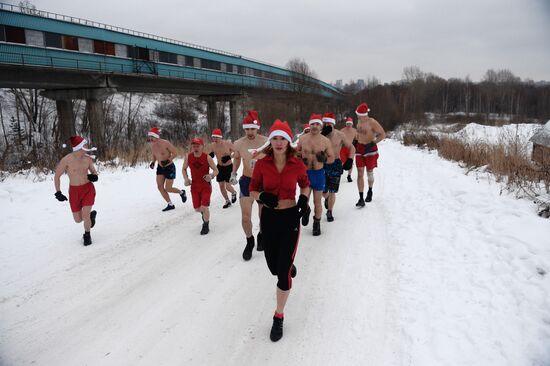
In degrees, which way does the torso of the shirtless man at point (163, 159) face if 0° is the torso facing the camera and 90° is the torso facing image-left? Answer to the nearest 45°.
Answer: approximately 45°

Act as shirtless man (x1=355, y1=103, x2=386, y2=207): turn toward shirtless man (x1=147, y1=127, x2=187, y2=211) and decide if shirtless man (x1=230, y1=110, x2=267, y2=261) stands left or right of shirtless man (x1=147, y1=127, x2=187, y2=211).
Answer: left

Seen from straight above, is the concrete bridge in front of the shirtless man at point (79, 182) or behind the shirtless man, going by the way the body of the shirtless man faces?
behind

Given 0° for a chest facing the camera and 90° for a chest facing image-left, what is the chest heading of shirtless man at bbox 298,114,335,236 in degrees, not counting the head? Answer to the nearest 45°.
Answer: approximately 0°

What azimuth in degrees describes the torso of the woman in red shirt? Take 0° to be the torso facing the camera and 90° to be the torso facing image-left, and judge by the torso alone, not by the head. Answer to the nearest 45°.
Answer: approximately 0°

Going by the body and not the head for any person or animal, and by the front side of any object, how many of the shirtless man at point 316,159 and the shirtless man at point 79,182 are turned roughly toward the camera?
2

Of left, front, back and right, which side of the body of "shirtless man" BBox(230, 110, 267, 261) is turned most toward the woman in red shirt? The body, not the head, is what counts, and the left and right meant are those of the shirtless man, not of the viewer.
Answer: front

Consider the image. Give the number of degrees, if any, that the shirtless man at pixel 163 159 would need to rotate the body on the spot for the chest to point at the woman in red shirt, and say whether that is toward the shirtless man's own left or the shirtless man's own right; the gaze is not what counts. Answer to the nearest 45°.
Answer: approximately 45° to the shirtless man's own left

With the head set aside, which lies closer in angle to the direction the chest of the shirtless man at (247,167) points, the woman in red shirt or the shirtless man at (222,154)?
the woman in red shirt
